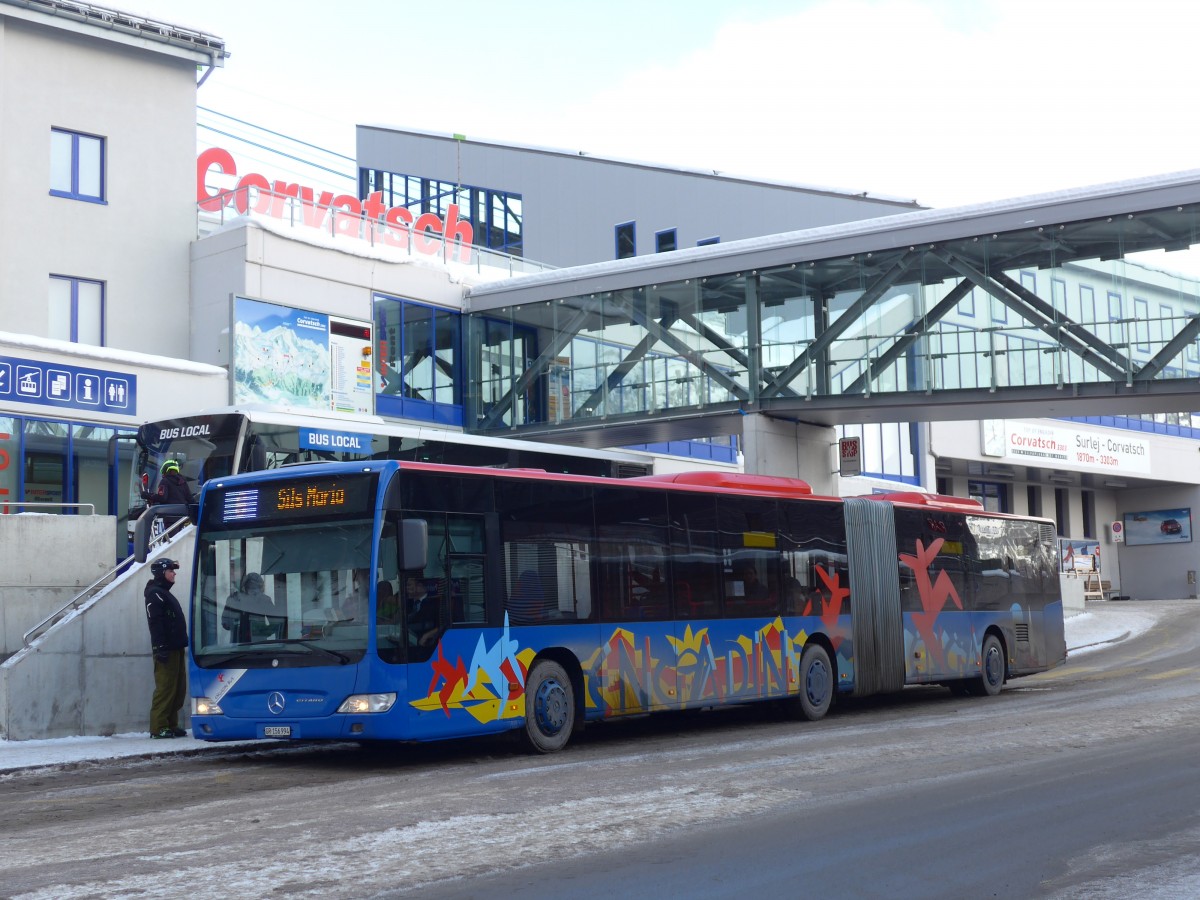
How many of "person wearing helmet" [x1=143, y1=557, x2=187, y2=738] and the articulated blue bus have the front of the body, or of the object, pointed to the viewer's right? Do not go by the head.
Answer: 1

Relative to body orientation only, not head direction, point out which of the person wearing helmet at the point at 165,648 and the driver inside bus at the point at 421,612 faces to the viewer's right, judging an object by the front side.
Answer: the person wearing helmet

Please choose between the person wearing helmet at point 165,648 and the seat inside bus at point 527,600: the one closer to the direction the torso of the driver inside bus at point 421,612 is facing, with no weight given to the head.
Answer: the person wearing helmet

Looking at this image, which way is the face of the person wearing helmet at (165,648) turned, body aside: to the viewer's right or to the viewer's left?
to the viewer's right

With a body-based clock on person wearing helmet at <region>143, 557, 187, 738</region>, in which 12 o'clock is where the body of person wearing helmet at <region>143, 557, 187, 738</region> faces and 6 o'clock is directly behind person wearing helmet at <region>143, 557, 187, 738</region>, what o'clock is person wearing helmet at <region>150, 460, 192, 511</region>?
person wearing helmet at <region>150, 460, 192, 511</region> is roughly at 9 o'clock from person wearing helmet at <region>143, 557, 187, 738</region>.

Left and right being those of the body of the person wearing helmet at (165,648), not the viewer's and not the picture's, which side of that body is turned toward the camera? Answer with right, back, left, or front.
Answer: right

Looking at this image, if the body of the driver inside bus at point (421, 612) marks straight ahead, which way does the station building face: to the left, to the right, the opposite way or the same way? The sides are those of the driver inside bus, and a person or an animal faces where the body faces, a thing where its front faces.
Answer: to the left

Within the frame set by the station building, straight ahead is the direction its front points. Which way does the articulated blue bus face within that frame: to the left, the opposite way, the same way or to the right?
to the right

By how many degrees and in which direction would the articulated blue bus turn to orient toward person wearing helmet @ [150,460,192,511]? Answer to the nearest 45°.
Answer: approximately 90° to its right

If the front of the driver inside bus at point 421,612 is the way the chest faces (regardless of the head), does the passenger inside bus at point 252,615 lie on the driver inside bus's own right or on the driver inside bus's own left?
on the driver inside bus's own right

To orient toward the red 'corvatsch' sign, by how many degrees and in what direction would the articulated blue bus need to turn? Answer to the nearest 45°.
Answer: approximately 135° to its right

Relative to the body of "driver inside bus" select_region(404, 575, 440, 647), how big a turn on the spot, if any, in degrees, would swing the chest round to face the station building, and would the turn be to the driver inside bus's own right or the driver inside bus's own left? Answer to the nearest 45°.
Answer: approximately 135° to the driver inside bus's own right
